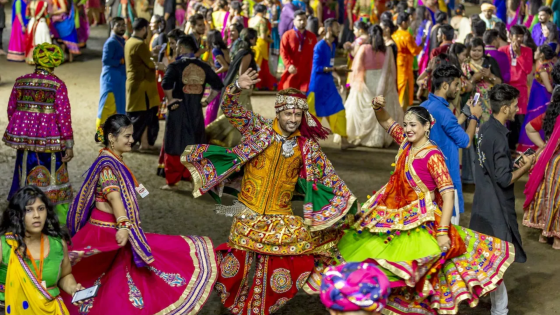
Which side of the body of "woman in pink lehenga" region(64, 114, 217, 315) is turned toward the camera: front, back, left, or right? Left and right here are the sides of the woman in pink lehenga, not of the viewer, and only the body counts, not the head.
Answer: right

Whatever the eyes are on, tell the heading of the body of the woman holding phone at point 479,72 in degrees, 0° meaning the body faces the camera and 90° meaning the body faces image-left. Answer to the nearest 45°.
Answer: approximately 0°

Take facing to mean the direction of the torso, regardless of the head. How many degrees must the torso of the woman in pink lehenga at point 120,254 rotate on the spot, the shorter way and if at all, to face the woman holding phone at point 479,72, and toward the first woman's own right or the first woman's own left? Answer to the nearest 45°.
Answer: approximately 45° to the first woman's own left

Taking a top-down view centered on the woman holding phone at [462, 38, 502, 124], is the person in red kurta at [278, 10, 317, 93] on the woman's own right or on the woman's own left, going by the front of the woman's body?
on the woman's own right

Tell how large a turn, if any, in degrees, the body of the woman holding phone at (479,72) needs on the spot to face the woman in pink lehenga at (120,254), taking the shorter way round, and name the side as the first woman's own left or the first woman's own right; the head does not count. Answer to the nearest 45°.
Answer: approximately 45° to the first woman's own right

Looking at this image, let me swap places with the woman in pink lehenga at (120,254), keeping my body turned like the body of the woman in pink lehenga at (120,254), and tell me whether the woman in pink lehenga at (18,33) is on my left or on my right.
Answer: on my left

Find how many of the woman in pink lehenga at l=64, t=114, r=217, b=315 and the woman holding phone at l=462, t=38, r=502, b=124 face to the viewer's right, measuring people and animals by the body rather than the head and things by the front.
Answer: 1
